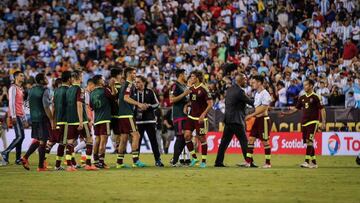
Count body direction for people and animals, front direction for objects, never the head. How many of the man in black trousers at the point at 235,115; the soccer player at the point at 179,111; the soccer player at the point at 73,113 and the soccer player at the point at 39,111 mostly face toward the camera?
0

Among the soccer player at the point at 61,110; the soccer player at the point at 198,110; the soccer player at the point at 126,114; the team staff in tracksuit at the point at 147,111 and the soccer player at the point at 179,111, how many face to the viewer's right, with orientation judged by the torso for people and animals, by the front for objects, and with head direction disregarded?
3

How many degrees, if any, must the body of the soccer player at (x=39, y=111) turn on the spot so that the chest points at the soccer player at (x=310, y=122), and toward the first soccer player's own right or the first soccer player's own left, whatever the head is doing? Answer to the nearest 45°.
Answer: approximately 45° to the first soccer player's own right

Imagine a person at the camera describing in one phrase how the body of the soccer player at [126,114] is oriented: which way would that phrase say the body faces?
to the viewer's right

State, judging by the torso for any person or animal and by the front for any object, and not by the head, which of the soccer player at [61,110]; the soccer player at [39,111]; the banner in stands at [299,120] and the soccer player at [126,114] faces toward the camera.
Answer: the banner in stands

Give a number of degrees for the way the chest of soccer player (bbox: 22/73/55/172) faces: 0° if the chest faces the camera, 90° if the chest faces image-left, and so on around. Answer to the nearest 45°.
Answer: approximately 225°

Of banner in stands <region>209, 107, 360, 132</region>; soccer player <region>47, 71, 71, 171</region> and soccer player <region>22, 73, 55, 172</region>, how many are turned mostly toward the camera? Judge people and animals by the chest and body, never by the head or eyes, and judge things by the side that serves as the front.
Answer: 1

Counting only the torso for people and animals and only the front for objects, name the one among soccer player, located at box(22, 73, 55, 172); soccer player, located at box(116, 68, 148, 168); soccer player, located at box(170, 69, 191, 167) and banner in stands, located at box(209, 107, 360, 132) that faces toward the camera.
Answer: the banner in stands

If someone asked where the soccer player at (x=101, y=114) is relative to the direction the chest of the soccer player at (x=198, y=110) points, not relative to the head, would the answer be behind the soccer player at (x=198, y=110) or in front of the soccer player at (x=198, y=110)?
in front

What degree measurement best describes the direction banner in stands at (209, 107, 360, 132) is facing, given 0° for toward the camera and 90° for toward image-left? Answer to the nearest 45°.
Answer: approximately 0°
